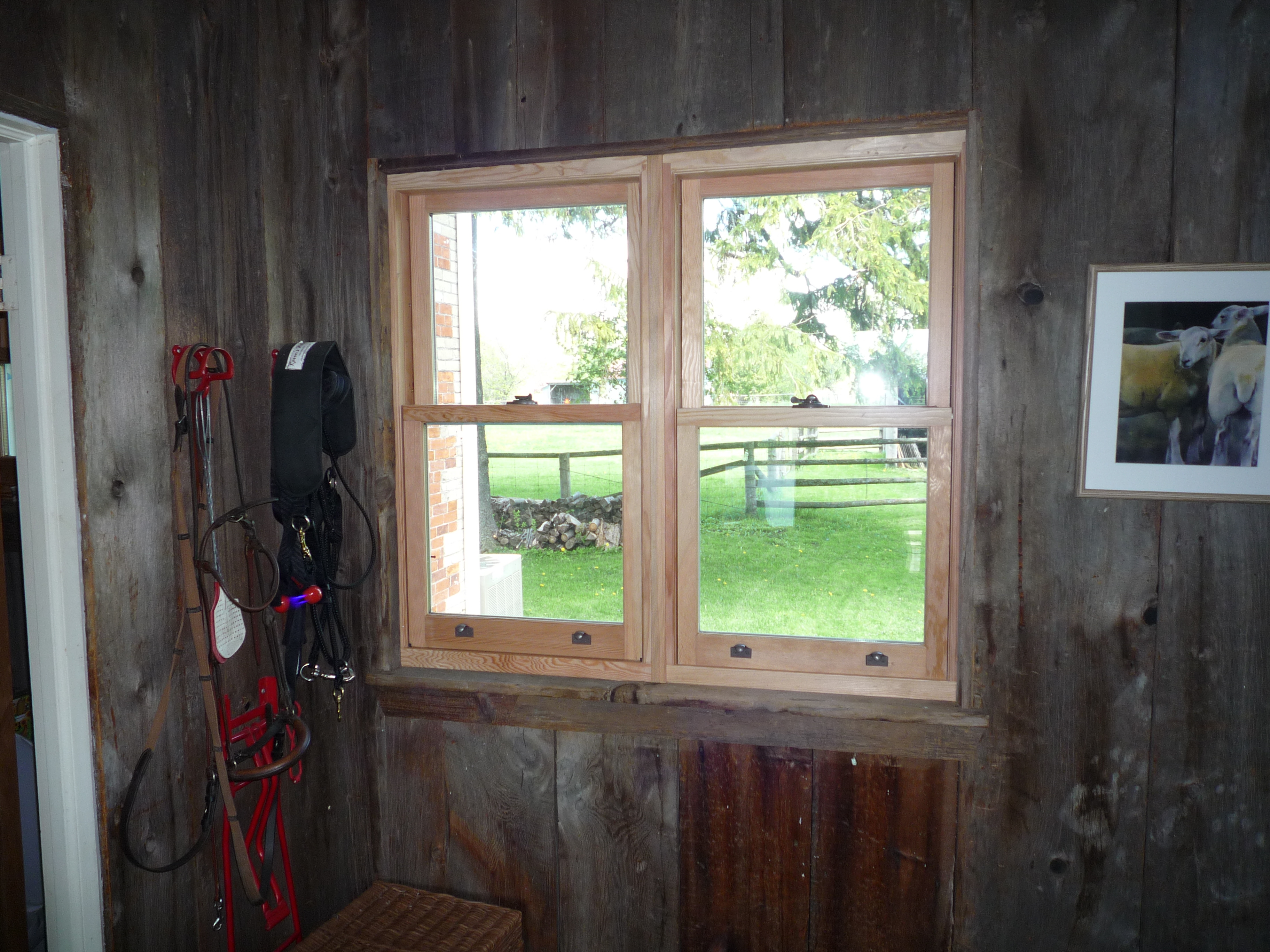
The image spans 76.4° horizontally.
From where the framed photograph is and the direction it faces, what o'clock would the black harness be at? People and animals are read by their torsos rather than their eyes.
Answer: The black harness is roughly at 2 o'clock from the framed photograph.

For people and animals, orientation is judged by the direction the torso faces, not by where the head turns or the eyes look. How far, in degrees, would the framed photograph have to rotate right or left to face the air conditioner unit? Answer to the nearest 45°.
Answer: approximately 90° to its right

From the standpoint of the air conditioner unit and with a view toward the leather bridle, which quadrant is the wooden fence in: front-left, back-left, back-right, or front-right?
back-left

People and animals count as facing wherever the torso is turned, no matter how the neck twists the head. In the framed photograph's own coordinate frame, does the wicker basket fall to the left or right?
on its right

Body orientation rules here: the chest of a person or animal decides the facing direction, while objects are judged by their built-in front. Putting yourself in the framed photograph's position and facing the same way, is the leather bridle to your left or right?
on your right

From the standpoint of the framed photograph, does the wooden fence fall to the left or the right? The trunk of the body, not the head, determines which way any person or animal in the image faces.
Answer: on its right

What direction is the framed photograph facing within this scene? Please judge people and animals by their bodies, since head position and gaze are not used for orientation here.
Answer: toward the camera

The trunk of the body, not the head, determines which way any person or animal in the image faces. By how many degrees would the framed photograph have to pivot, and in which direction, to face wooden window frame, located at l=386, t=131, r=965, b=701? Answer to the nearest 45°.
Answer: approximately 90° to its right
